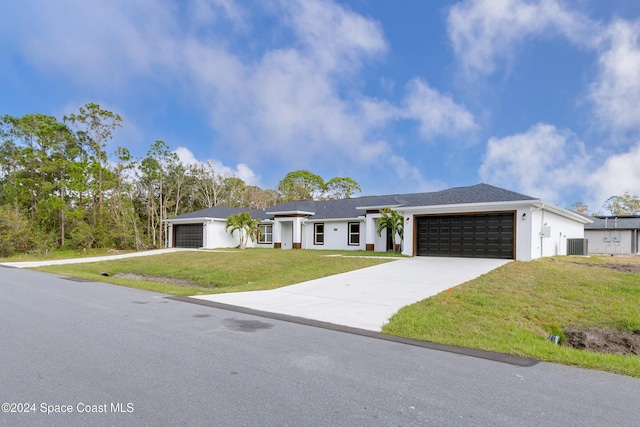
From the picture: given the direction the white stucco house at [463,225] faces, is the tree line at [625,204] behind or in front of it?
behind

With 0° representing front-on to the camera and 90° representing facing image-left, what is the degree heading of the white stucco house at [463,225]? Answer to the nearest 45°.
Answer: approximately 45°

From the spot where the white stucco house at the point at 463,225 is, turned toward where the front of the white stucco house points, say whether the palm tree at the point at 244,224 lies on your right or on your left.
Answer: on your right
